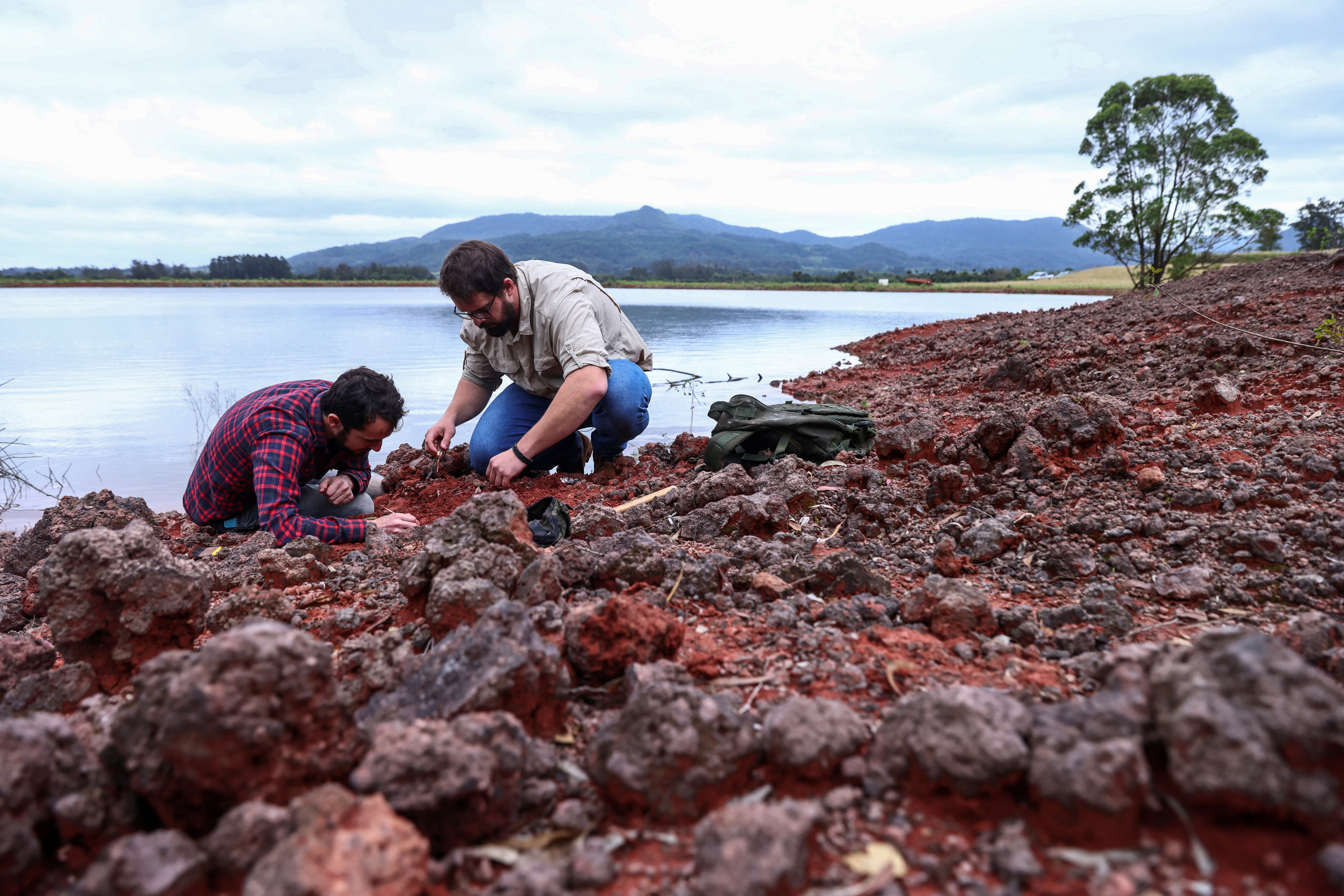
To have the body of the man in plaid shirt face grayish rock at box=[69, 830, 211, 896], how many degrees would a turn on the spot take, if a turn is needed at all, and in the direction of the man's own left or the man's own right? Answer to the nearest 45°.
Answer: approximately 90° to the man's own right

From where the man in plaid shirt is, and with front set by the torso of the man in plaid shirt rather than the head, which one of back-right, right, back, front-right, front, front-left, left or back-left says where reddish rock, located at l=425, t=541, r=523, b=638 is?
right

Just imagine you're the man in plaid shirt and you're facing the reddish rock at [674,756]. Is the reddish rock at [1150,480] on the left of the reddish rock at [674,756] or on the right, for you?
left

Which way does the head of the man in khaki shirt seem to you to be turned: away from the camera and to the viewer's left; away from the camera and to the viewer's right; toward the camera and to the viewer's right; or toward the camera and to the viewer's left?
toward the camera and to the viewer's left

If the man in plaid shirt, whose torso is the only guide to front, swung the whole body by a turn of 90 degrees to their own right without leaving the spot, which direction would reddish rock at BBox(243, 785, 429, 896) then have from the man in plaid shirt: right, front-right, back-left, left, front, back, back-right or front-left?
front

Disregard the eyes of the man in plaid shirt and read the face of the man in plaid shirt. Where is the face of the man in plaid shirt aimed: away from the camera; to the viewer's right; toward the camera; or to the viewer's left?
to the viewer's right

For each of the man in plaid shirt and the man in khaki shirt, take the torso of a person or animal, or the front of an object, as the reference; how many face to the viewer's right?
1

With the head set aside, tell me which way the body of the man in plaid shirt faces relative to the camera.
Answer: to the viewer's right

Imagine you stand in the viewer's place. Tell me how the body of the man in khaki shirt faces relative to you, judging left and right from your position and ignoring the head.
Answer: facing the viewer and to the left of the viewer

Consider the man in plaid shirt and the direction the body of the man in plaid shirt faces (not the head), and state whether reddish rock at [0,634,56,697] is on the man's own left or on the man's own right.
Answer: on the man's own right

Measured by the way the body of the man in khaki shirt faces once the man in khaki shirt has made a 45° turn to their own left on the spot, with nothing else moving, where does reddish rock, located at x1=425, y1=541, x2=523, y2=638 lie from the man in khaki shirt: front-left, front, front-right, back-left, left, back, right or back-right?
front

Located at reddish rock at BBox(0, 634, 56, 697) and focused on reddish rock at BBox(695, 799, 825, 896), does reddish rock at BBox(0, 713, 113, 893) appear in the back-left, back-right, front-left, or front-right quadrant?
front-right

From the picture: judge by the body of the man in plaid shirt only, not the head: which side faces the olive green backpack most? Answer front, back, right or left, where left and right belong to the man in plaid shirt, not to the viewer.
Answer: front

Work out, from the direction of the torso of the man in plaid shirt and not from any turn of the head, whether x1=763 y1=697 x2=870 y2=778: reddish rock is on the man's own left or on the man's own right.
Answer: on the man's own right

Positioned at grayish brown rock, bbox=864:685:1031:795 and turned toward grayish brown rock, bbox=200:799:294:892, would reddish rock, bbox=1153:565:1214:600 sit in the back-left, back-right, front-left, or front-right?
back-right

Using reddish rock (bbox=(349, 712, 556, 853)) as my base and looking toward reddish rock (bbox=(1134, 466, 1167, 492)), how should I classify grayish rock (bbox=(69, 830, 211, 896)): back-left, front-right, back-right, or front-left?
back-left
